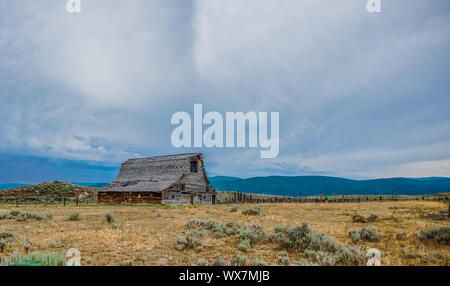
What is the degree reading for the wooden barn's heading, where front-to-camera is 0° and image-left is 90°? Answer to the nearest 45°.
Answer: approximately 315°

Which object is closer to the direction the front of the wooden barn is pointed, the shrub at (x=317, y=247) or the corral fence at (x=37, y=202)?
the shrub

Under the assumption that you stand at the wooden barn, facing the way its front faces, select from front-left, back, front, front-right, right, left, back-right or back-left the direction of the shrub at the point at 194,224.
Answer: front-right

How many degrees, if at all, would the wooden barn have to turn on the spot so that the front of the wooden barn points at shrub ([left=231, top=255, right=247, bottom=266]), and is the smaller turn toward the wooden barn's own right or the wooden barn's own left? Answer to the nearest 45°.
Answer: approximately 45° to the wooden barn's own right

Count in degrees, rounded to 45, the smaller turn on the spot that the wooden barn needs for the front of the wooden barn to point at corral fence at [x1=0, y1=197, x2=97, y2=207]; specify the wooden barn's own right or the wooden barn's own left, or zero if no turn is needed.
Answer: approximately 135° to the wooden barn's own right

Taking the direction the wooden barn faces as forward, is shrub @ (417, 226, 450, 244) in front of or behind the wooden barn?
in front

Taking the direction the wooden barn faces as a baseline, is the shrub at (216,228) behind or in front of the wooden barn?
in front

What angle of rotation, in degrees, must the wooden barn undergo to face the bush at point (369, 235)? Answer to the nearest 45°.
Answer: approximately 45° to its right

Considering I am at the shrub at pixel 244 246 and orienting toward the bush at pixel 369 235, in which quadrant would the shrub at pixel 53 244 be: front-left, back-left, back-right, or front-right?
back-left
